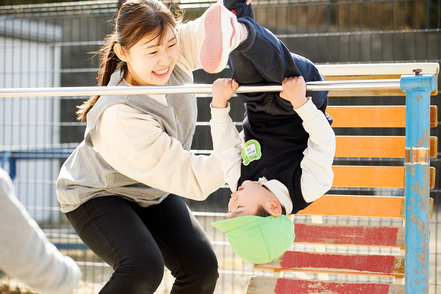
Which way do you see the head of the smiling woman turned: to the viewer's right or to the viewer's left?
to the viewer's right

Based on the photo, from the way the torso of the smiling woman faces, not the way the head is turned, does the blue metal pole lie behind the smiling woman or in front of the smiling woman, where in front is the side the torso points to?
in front

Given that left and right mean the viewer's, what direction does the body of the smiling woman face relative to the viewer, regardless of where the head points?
facing the viewer and to the right of the viewer
